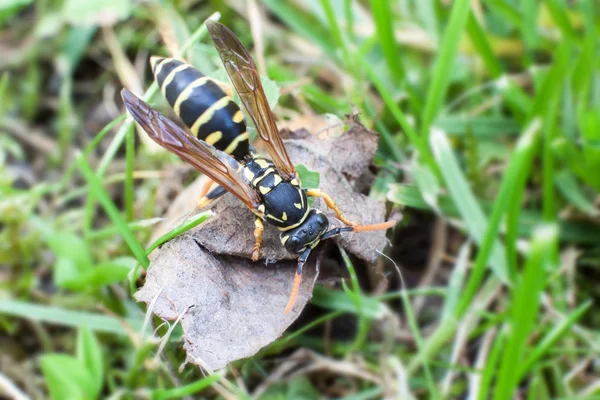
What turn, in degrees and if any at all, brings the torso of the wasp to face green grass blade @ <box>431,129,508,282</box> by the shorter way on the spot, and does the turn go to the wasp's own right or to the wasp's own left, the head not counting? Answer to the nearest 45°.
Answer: approximately 45° to the wasp's own left

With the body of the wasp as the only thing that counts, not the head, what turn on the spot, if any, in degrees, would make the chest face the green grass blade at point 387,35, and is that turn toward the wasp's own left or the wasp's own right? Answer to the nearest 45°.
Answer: approximately 90° to the wasp's own left

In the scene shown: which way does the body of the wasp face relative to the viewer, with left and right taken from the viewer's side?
facing the viewer and to the right of the viewer

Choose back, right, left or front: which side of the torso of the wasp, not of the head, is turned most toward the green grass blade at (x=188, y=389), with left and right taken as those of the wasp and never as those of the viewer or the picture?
right

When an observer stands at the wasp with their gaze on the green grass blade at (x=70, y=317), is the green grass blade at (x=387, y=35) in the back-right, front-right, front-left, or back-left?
back-right

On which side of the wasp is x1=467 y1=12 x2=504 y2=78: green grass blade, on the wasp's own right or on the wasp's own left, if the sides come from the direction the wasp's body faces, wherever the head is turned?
on the wasp's own left

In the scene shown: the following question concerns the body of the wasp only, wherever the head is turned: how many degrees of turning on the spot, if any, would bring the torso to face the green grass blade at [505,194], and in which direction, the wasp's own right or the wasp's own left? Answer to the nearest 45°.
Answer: approximately 45° to the wasp's own left

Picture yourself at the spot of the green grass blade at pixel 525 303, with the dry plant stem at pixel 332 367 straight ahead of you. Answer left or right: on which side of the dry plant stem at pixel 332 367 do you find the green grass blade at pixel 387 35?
right
